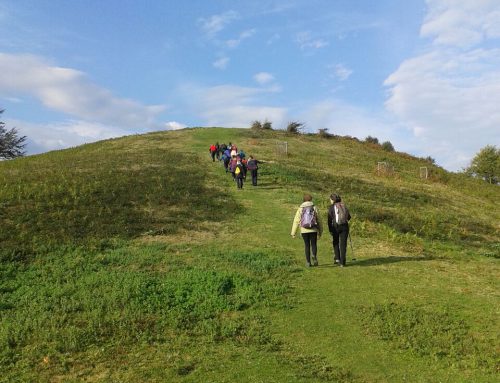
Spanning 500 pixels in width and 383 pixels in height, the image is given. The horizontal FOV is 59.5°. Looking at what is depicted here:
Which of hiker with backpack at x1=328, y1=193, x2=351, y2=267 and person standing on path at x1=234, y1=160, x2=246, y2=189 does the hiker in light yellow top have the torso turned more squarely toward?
the person standing on path

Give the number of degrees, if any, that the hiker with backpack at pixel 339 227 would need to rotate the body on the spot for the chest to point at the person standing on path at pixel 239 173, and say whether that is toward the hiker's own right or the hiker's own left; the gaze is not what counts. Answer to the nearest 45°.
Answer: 0° — they already face them

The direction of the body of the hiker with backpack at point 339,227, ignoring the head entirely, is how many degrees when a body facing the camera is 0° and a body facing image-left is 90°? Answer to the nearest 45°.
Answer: approximately 135°

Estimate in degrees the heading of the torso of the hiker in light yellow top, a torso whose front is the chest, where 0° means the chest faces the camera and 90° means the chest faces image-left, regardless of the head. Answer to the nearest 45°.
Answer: approximately 180°

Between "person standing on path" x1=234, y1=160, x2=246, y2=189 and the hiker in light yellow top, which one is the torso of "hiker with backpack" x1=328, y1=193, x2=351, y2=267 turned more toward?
the person standing on path

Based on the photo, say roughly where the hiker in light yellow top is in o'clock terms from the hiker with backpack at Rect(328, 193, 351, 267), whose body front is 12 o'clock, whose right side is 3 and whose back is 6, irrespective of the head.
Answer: The hiker in light yellow top is roughly at 10 o'clock from the hiker with backpack.

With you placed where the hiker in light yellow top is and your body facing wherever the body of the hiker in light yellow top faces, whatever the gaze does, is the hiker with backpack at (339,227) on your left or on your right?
on your right

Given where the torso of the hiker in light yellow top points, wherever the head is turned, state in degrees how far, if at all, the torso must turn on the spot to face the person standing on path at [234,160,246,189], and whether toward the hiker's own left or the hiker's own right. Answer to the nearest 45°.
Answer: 0° — they already face them
